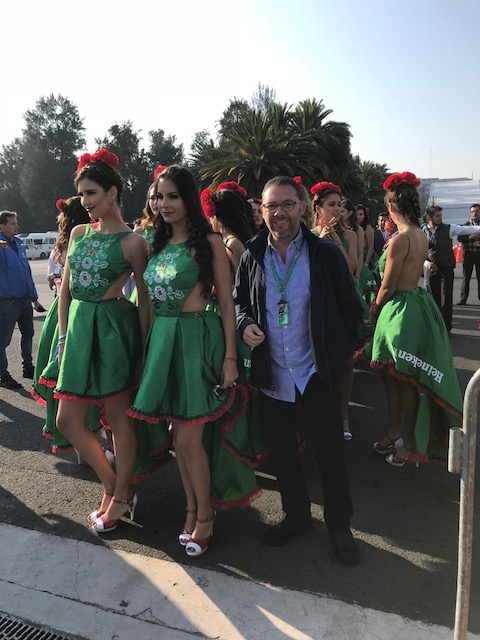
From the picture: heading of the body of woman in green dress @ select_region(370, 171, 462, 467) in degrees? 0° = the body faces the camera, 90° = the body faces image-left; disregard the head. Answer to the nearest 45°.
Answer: approximately 135°

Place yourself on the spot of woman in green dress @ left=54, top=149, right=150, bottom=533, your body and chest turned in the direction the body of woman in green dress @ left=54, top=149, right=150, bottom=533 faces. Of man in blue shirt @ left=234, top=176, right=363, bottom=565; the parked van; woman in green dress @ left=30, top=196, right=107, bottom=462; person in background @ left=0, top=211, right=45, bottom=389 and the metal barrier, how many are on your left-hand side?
2

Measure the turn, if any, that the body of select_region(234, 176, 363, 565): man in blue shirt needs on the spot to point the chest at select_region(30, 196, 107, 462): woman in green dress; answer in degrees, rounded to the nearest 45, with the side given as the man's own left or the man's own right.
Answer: approximately 135° to the man's own right

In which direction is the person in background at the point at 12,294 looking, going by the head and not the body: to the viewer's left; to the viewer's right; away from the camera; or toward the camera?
to the viewer's right

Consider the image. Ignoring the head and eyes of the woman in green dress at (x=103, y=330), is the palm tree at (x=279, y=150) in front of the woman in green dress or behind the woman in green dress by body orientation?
behind

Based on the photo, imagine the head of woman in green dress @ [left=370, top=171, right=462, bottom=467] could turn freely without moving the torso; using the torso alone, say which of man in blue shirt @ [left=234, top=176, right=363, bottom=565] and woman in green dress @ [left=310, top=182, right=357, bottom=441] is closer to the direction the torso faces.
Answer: the woman in green dress
